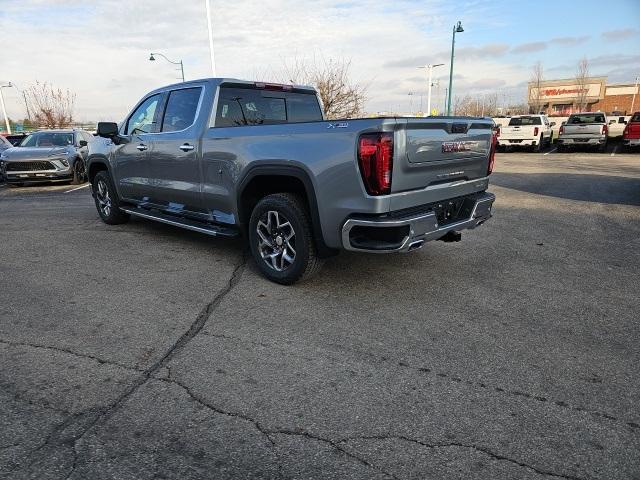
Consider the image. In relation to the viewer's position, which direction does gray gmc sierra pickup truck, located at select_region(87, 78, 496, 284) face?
facing away from the viewer and to the left of the viewer

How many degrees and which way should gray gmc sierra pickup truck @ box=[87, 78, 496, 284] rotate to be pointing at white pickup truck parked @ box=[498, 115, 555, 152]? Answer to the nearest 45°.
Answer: approximately 90° to its right
